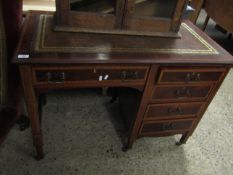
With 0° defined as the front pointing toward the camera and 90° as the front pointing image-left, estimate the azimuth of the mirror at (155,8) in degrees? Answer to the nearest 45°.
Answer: approximately 0°

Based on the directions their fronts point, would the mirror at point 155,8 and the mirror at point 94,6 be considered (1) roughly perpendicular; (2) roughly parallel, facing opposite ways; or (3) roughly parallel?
roughly parallel

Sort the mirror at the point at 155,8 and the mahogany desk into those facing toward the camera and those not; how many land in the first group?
2

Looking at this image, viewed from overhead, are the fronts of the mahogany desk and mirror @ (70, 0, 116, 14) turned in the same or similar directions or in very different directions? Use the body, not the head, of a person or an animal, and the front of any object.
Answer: same or similar directions

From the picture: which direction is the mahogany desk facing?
toward the camera

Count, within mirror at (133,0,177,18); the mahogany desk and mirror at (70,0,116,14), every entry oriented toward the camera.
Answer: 3
